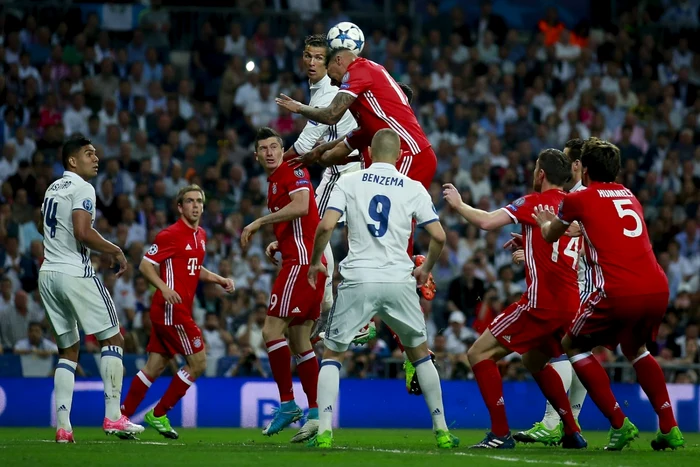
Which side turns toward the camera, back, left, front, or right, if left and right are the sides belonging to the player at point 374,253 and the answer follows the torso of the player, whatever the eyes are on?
back

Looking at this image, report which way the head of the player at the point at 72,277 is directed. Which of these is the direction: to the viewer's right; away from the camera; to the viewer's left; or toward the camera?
to the viewer's right

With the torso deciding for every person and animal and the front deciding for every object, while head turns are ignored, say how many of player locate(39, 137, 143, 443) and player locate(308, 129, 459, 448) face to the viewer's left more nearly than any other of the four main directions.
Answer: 0

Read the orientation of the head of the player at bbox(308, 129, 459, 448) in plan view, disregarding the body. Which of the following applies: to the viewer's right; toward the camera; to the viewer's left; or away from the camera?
away from the camera

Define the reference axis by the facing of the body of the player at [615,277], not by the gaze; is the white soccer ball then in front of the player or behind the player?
in front

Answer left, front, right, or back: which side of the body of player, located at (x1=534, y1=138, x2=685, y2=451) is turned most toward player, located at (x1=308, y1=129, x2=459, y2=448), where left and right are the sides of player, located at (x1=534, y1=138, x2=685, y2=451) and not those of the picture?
left

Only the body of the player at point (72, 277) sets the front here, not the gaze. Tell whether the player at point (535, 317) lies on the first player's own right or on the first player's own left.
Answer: on the first player's own right

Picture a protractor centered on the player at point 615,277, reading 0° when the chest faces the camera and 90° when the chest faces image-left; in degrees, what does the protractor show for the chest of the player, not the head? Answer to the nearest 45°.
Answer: approximately 135°

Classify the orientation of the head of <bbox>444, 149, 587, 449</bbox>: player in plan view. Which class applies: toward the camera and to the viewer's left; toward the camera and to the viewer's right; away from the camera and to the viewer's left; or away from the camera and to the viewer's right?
away from the camera and to the viewer's left

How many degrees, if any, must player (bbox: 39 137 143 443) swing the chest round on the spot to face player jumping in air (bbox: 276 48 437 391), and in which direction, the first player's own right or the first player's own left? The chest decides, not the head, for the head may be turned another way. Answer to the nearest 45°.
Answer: approximately 45° to the first player's own right

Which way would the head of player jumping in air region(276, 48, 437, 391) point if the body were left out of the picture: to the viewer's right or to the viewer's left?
to the viewer's left

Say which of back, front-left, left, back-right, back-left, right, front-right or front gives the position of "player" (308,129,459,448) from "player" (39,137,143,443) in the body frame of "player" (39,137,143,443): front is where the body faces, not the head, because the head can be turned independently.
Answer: right

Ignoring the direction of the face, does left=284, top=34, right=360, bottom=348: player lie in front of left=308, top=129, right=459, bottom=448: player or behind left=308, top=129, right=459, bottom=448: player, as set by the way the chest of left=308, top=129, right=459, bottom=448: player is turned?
in front
